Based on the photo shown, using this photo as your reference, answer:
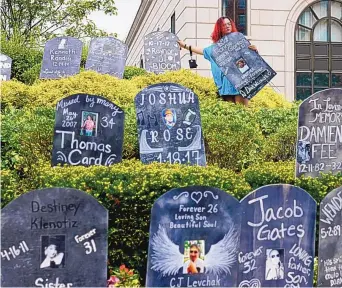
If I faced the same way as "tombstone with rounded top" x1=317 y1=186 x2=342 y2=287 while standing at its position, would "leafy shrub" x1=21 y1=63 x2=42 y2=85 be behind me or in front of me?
behind

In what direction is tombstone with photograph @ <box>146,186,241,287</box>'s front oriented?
toward the camera

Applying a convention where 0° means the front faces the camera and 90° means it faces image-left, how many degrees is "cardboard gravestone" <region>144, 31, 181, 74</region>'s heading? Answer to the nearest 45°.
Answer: approximately 0°

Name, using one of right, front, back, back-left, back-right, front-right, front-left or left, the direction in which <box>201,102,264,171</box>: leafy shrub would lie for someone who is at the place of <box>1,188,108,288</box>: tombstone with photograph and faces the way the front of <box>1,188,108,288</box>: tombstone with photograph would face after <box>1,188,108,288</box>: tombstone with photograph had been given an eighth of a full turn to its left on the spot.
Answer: left

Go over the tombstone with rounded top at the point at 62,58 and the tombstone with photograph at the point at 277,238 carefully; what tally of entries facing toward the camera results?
2

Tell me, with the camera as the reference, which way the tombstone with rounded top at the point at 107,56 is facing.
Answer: facing the viewer

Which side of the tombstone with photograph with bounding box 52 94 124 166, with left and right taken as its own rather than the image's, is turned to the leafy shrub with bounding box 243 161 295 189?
left

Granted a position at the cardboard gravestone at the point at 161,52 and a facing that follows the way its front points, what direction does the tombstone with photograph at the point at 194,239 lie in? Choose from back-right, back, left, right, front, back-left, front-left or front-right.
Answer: front

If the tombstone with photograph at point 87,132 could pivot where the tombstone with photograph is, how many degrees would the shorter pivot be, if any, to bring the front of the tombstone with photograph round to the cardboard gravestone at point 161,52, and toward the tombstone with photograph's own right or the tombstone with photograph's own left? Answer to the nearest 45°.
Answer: approximately 180°

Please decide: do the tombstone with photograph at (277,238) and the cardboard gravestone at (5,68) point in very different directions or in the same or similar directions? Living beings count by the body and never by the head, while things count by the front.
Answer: same or similar directions

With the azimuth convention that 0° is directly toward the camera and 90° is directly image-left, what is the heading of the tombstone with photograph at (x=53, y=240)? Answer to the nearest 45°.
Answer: approximately 0°

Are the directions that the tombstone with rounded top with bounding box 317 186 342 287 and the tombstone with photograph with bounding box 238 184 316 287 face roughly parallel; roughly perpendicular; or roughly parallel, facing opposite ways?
roughly parallel

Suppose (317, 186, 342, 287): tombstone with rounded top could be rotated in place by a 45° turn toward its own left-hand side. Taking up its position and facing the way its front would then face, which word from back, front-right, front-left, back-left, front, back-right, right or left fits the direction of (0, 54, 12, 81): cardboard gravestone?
back
